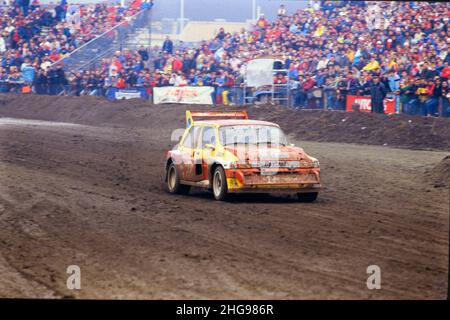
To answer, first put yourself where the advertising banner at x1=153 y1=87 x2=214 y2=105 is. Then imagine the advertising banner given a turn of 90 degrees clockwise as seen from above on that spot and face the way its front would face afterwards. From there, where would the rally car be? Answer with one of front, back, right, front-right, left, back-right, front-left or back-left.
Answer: left

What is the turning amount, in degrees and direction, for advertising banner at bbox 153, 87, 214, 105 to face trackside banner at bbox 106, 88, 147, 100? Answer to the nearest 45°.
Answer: approximately 135° to its right

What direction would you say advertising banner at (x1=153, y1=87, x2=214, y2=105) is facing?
toward the camera

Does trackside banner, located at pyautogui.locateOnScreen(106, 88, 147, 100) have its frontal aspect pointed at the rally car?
yes

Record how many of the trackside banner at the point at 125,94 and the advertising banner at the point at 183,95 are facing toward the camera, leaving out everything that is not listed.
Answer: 2

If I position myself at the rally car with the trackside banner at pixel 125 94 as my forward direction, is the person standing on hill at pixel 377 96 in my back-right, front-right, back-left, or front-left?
front-right

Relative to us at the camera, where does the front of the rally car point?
facing the viewer and to the right of the viewer

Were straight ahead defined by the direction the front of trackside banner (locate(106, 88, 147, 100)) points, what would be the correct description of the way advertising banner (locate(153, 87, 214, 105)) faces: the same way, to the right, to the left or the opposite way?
the same way
